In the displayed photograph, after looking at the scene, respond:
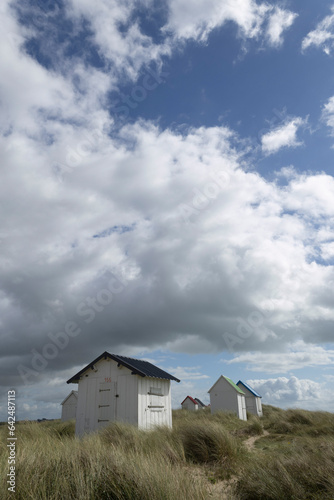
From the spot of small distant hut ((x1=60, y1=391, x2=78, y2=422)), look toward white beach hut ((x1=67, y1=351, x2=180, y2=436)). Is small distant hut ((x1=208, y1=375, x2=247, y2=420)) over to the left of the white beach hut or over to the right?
left

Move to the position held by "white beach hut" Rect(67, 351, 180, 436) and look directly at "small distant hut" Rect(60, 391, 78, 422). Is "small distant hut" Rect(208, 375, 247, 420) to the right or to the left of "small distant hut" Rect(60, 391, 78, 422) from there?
right

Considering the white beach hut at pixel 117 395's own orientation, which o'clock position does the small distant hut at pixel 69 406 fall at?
The small distant hut is roughly at 4 o'clock from the white beach hut.

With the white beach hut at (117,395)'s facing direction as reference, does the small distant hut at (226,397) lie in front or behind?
behind
